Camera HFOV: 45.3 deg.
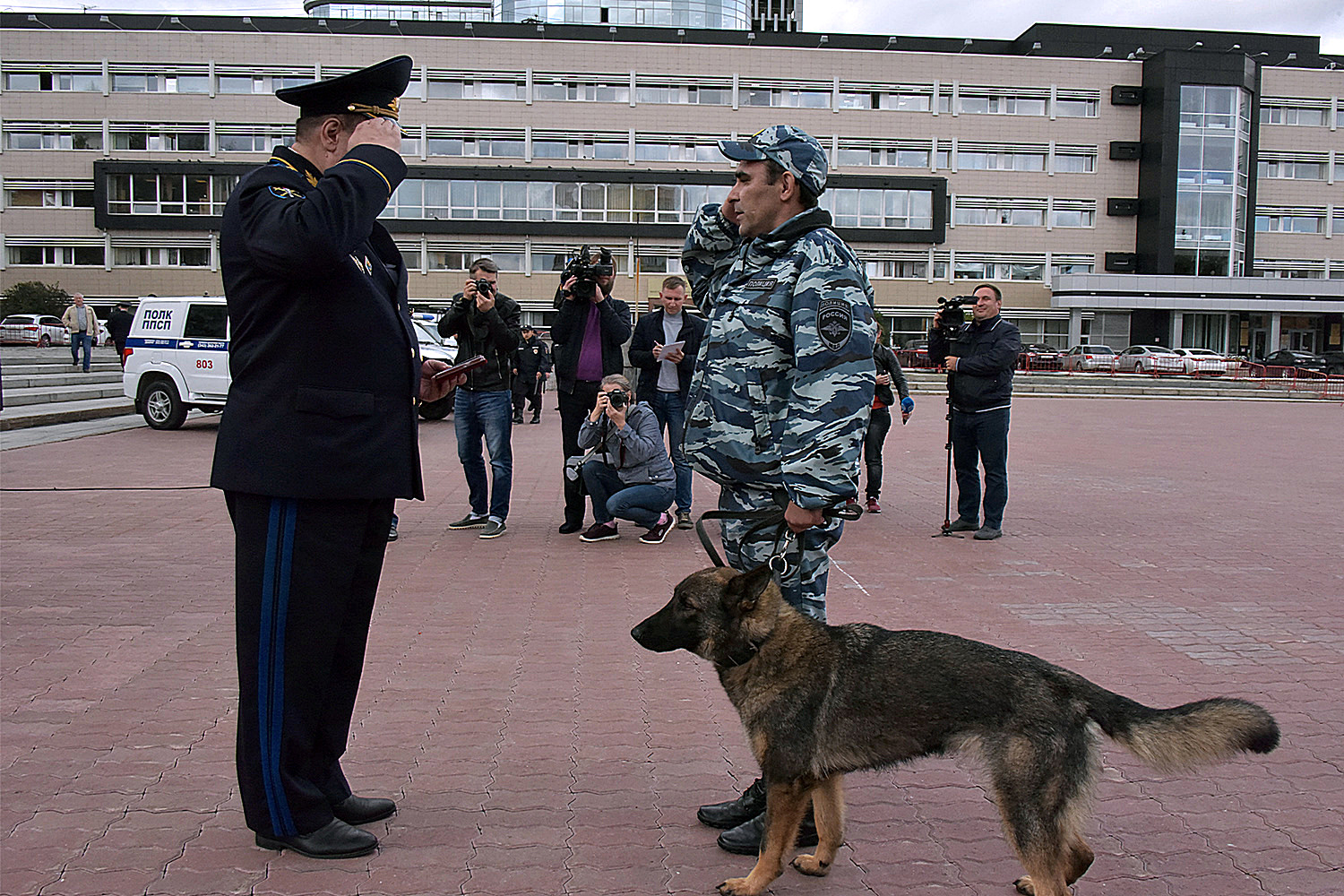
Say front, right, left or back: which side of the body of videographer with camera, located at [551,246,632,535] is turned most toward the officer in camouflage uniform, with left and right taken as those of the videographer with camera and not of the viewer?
front

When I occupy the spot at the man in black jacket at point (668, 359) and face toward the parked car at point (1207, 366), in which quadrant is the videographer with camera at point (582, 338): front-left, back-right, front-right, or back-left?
back-left

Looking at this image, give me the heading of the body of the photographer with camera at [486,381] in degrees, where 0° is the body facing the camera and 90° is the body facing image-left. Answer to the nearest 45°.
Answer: approximately 0°

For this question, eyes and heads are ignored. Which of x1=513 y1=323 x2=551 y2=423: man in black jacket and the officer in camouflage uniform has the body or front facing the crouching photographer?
the man in black jacket

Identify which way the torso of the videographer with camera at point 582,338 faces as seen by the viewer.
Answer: toward the camera

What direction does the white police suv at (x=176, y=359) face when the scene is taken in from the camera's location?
facing to the right of the viewer

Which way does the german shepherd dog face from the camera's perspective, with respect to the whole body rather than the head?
to the viewer's left

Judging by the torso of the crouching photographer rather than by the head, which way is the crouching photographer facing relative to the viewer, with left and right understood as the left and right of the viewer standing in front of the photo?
facing the viewer and to the left of the viewer

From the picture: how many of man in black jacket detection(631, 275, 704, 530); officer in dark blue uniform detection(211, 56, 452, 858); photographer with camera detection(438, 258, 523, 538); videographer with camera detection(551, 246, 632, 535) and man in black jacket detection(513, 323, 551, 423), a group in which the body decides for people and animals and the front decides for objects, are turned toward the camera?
4

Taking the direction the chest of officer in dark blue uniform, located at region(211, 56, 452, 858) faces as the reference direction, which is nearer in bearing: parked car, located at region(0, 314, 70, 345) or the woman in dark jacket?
the woman in dark jacket

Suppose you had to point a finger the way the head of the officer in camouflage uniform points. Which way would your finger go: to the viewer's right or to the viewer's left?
to the viewer's left

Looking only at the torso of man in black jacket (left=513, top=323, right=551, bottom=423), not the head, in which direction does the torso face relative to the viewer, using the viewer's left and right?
facing the viewer
